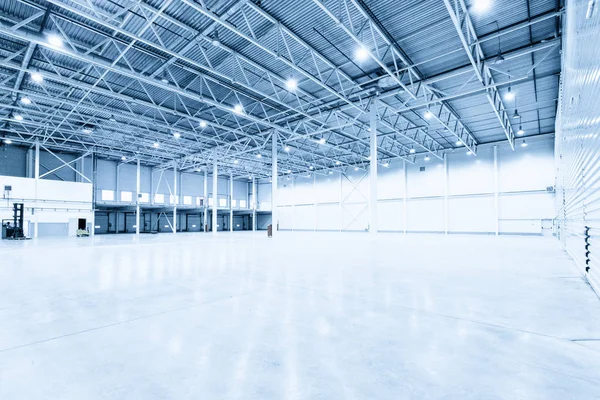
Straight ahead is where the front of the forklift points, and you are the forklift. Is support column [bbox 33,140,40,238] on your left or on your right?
on your left

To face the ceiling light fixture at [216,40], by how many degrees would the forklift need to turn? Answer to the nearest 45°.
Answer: approximately 45° to its right

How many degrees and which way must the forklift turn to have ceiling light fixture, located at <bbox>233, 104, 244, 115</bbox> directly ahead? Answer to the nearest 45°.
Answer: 0° — it already faces it

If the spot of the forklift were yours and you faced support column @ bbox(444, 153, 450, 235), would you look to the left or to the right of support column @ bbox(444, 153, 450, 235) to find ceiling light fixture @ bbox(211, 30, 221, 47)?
right

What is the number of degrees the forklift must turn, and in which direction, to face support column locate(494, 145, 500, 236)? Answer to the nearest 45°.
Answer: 0° — it already faces it

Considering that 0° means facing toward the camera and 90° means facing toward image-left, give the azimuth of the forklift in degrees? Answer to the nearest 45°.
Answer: approximately 315°

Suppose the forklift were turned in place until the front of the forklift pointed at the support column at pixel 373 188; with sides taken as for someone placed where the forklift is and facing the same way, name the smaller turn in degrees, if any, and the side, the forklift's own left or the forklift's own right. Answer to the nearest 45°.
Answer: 0° — it already faces it

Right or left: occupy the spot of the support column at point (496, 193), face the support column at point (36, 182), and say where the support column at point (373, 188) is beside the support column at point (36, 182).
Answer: left

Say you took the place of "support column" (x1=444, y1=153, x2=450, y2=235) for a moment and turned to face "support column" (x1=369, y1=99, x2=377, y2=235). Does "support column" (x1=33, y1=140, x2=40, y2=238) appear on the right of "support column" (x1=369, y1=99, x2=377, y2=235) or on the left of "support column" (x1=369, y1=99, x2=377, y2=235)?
right
